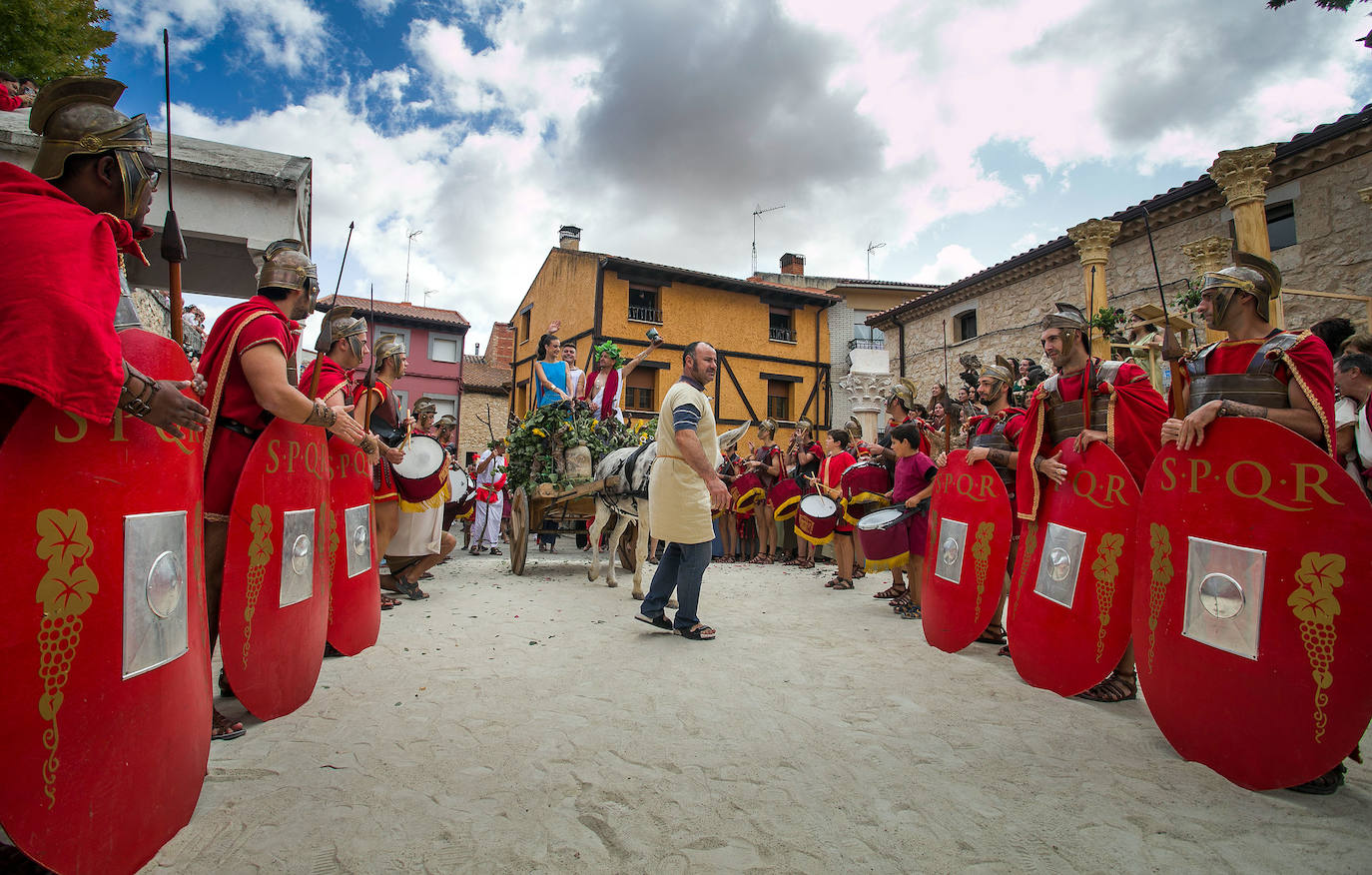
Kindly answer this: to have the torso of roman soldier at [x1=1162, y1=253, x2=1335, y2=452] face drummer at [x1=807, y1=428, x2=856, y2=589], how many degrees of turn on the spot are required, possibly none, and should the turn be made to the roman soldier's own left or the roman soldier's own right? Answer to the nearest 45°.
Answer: approximately 90° to the roman soldier's own right

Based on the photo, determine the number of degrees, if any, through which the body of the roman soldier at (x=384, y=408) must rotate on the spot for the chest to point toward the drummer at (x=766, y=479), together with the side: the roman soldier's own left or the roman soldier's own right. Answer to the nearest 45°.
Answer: approximately 45° to the roman soldier's own left

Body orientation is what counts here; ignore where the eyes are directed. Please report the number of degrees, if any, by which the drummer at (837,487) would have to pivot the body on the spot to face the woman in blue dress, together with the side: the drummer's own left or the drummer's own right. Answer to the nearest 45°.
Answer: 0° — they already face them

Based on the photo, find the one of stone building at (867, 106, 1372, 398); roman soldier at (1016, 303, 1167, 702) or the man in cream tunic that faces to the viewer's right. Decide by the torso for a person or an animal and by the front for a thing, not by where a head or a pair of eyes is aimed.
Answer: the man in cream tunic

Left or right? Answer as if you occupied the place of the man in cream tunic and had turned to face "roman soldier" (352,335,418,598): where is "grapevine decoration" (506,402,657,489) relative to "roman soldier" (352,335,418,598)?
right

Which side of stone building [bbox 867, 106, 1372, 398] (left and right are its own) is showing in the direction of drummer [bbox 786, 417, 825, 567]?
front

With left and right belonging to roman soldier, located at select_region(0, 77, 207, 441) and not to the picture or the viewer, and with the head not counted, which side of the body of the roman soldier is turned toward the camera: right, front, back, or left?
right

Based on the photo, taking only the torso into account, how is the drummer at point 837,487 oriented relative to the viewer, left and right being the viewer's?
facing to the left of the viewer

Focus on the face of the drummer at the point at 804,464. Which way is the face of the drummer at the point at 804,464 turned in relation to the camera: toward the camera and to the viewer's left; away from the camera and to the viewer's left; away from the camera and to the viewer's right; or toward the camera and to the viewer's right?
toward the camera and to the viewer's left

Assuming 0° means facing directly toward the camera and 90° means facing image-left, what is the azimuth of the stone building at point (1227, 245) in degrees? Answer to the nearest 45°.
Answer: approximately 45°

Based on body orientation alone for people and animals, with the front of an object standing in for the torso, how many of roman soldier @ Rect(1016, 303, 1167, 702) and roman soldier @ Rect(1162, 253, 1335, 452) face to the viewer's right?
0
